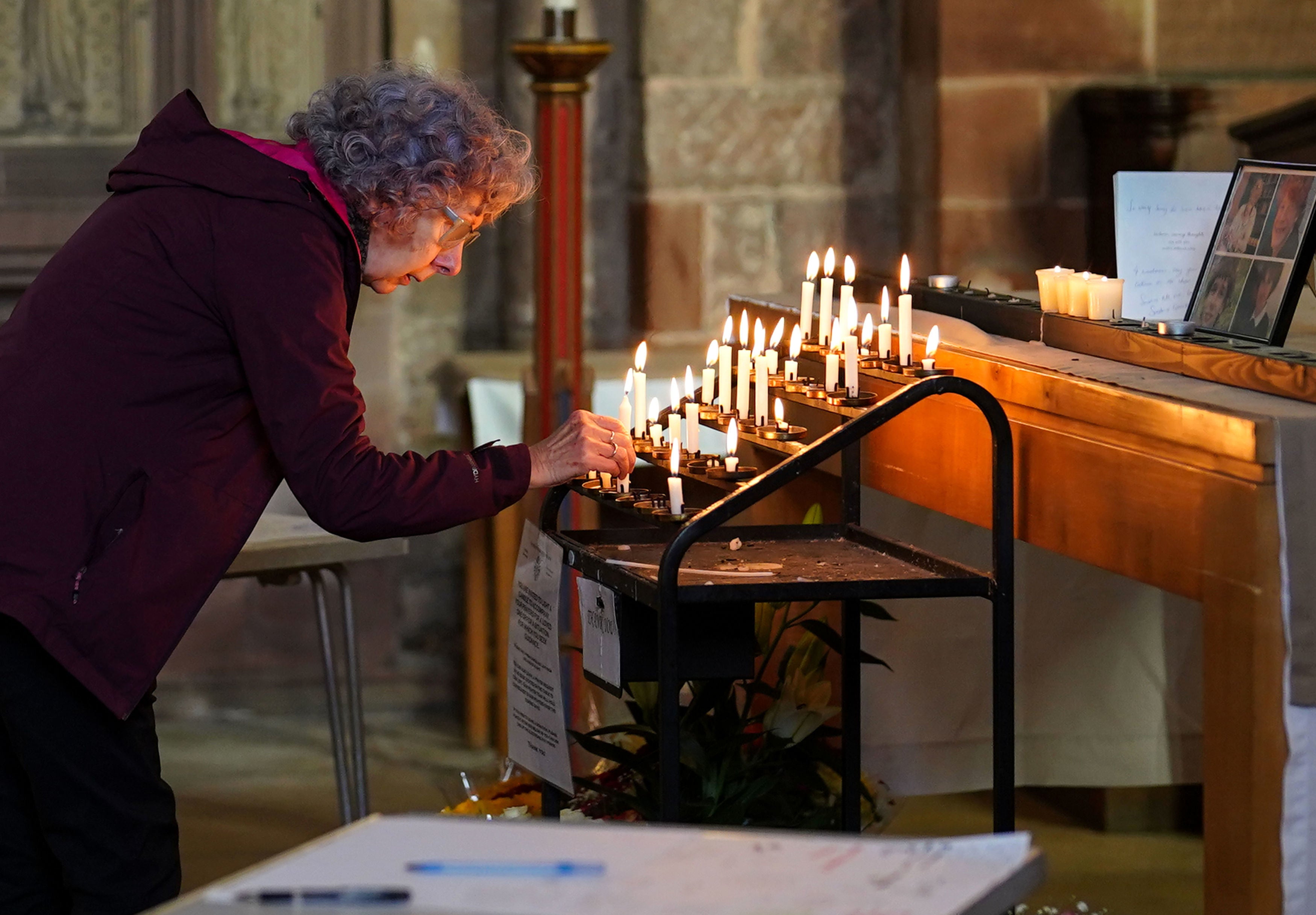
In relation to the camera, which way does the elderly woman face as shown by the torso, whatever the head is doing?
to the viewer's right

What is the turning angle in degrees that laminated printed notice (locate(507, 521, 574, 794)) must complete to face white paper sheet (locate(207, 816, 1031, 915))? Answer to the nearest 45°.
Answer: approximately 45° to its left

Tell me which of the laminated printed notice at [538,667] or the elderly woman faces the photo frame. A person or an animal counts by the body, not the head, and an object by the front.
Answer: the elderly woman

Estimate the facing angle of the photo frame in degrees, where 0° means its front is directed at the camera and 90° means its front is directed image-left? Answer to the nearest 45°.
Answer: approximately 45°

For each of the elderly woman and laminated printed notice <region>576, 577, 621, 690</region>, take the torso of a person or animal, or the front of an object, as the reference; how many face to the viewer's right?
1

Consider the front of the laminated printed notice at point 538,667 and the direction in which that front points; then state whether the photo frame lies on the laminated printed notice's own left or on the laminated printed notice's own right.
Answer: on the laminated printed notice's own left
